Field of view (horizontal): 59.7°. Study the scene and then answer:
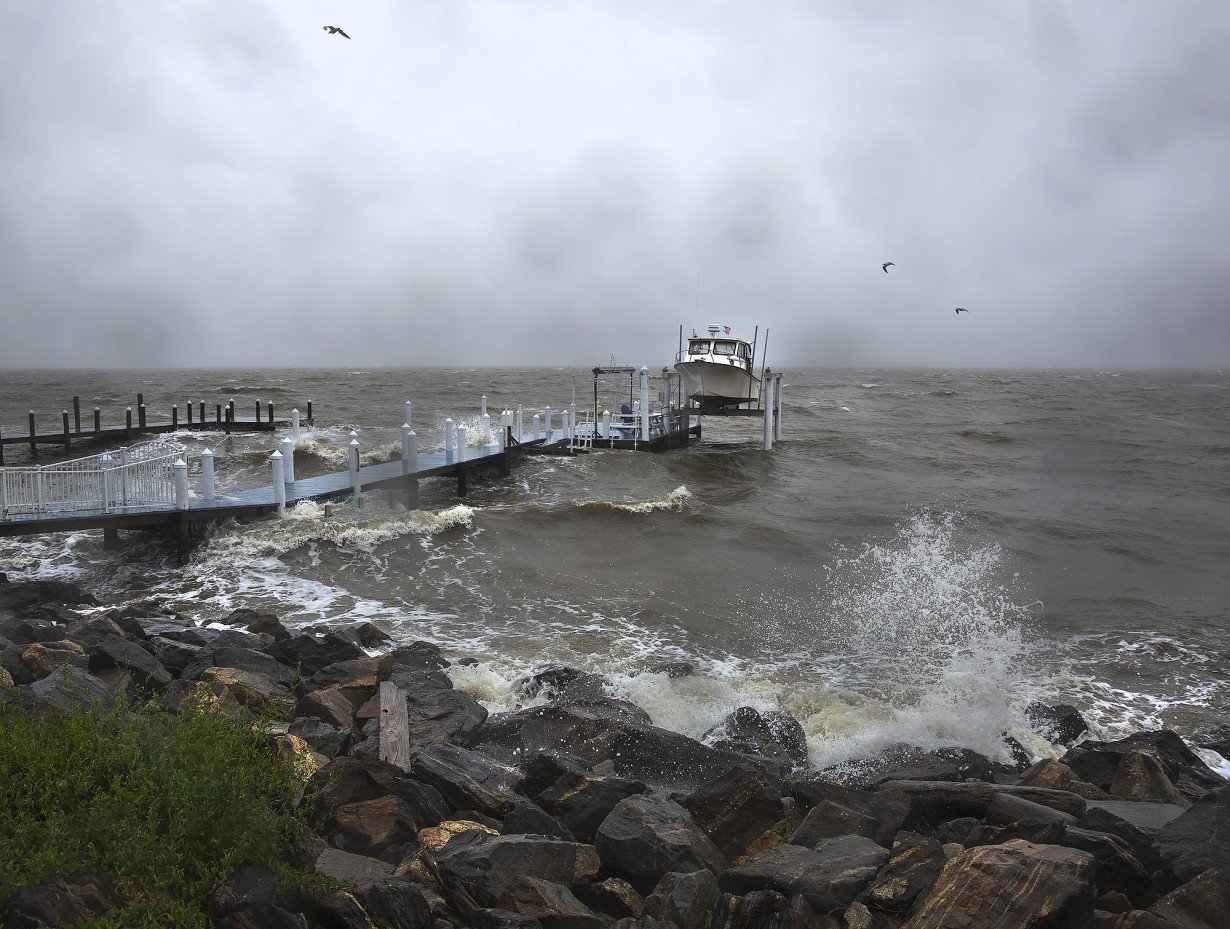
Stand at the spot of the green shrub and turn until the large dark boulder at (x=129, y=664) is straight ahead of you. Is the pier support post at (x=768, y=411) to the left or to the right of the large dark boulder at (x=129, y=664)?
right

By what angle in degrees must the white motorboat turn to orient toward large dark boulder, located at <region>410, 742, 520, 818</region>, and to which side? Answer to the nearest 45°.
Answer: approximately 45° to its left

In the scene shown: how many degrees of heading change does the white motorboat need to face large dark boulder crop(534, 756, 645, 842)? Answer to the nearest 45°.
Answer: approximately 45° to its left

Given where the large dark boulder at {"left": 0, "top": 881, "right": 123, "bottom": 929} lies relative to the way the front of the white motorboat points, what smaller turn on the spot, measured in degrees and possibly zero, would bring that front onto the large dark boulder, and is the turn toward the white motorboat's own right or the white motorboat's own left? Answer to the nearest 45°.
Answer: approximately 45° to the white motorboat's own left

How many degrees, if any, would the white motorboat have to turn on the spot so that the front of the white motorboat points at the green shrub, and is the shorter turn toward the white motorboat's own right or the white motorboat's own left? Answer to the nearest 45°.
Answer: approximately 45° to the white motorboat's own left

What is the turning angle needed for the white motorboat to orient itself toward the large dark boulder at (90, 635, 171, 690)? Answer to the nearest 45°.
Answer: approximately 45° to its left

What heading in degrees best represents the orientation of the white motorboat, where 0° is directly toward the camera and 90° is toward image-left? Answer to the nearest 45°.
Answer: approximately 45°

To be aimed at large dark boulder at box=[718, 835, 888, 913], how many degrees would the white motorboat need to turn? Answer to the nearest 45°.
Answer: approximately 45° to its left

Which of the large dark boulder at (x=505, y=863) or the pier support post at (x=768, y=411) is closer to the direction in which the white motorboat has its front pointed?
the large dark boulder

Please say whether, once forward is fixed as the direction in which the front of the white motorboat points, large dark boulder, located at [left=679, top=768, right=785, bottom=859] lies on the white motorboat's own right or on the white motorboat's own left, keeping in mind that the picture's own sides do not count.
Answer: on the white motorboat's own left
